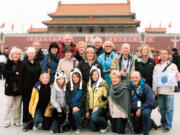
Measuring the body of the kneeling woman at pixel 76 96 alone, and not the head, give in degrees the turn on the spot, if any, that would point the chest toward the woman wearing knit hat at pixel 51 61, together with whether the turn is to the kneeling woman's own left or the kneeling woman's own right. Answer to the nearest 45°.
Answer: approximately 135° to the kneeling woman's own right

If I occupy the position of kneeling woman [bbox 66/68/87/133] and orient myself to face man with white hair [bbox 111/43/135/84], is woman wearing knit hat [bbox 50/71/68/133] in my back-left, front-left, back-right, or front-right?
back-left

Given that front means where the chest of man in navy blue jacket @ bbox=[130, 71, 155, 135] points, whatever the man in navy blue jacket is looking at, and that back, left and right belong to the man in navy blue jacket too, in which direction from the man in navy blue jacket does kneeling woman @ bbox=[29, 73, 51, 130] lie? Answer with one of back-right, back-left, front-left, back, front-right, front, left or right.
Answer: front-right

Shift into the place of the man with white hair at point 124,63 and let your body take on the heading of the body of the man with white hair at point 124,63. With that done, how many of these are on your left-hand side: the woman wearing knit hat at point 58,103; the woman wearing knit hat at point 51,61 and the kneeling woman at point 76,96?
0

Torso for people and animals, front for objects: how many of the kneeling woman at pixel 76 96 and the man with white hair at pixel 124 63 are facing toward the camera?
2

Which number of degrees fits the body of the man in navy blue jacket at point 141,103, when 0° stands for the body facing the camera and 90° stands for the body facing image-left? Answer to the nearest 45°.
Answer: approximately 45°

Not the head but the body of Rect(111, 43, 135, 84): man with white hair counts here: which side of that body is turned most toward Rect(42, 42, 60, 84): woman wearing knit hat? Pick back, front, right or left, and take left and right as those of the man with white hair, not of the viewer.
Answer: right

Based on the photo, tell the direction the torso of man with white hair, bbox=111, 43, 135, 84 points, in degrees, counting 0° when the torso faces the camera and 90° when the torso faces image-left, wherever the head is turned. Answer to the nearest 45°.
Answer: approximately 0°

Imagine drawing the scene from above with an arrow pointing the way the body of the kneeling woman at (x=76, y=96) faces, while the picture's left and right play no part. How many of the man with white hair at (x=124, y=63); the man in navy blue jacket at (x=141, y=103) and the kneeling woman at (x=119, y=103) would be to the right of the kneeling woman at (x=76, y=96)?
0

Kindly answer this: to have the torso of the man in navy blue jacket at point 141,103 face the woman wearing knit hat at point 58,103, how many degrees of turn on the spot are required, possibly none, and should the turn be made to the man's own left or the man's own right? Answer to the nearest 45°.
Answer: approximately 45° to the man's own right

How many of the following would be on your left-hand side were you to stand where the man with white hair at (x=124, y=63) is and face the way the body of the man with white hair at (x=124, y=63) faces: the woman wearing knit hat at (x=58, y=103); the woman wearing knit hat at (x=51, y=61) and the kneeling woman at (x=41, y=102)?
0
